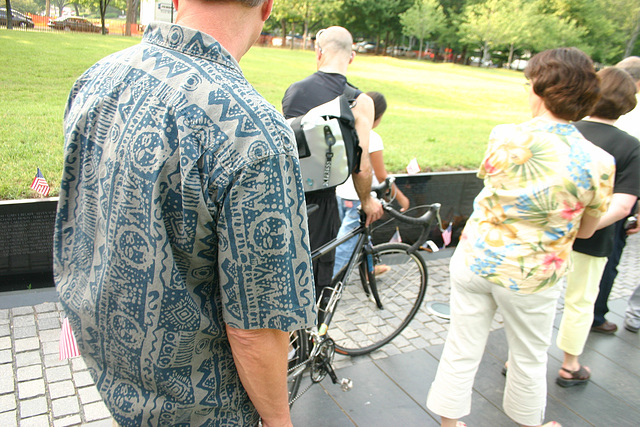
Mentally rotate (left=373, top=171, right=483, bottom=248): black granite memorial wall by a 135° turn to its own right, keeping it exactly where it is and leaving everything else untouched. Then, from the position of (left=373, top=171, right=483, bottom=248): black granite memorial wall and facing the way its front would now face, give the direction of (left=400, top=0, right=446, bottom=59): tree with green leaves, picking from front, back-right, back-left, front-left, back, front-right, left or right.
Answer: front-right

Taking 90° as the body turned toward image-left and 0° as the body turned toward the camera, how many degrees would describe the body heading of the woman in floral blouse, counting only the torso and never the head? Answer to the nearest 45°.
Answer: approximately 135°

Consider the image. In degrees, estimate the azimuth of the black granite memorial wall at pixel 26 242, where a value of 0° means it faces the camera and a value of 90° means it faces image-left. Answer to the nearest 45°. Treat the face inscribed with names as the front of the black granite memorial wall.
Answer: approximately 0°

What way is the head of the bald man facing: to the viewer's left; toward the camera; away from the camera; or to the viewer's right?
away from the camera

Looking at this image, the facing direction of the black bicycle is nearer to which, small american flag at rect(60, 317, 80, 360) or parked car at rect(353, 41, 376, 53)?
the parked car

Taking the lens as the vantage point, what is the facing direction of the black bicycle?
facing away from the viewer and to the right of the viewer
